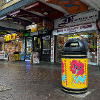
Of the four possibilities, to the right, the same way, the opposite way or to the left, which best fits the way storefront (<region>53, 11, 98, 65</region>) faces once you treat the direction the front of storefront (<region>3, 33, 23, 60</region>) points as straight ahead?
the same way

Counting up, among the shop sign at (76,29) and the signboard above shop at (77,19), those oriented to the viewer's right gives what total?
0

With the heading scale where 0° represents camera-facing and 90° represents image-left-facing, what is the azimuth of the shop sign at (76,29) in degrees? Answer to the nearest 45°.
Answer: approximately 45°

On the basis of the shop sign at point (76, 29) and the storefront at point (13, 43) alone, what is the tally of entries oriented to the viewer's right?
0

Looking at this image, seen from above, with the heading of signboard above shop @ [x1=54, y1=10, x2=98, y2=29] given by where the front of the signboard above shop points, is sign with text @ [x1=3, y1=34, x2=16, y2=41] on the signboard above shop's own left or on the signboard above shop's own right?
on the signboard above shop's own right

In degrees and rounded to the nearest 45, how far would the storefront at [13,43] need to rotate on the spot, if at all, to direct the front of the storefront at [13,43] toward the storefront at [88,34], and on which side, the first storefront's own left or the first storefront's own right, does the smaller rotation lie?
approximately 45° to the first storefront's own left

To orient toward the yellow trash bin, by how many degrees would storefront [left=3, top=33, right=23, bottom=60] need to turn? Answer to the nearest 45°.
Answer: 0° — it already faces it
